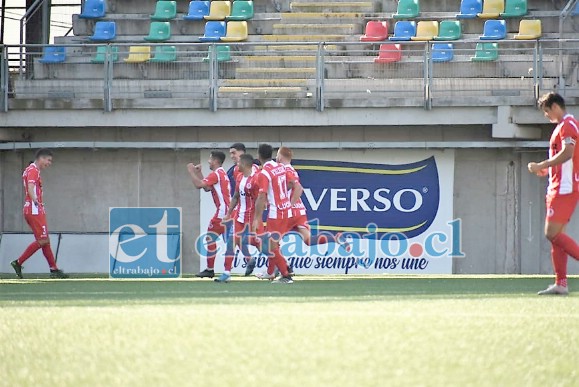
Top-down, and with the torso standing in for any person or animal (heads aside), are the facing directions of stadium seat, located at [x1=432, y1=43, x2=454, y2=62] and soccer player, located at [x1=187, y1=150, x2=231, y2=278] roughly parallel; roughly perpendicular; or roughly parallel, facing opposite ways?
roughly perpendicular

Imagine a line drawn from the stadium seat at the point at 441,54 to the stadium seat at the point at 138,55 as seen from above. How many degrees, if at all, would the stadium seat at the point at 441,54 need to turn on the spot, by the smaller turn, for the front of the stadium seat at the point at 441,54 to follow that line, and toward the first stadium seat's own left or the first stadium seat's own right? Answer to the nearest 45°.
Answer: approximately 90° to the first stadium seat's own right

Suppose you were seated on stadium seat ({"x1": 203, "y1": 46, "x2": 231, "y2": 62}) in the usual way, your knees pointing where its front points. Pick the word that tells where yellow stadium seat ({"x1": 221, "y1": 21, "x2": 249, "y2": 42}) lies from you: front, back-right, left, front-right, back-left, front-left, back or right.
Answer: back

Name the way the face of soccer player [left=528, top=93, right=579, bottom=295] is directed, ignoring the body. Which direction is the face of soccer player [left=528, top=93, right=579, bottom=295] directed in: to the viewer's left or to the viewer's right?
to the viewer's left

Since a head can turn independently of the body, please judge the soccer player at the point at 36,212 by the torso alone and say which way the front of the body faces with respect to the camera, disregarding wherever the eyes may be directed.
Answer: to the viewer's right

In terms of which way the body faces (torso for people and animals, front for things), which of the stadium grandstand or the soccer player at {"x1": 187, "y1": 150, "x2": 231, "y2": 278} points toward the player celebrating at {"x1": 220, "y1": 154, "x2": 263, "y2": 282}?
the stadium grandstand
